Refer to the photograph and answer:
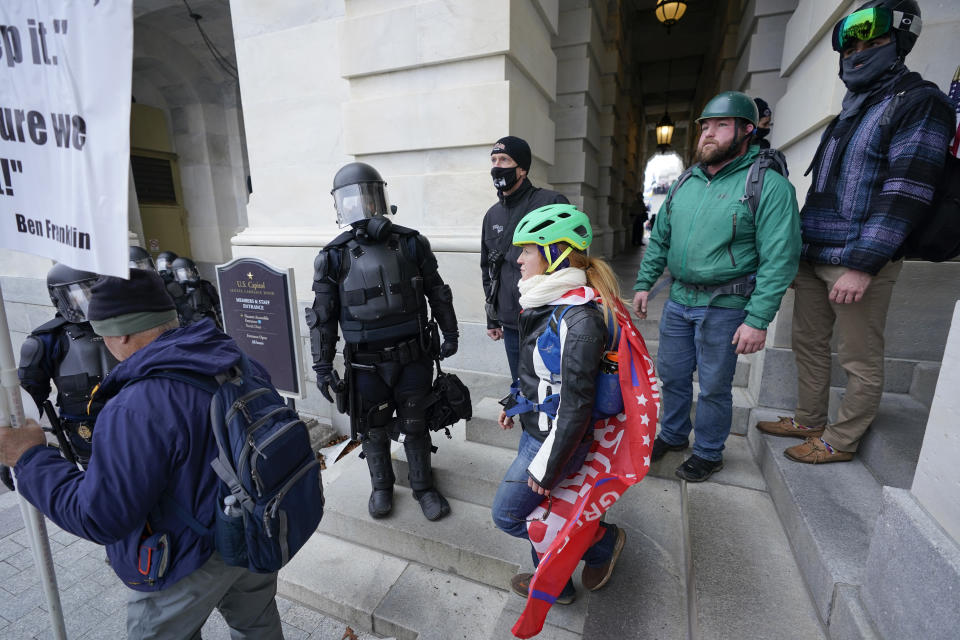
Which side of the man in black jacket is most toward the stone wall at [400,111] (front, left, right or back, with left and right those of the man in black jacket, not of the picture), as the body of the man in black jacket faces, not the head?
right

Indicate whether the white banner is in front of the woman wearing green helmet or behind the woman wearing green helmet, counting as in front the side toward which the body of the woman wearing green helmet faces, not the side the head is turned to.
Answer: in front

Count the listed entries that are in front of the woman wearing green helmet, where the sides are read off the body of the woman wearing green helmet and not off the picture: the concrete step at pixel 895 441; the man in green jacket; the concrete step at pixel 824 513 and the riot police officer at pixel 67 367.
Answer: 1

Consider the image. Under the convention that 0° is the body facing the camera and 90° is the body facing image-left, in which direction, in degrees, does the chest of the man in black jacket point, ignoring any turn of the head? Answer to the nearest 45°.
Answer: approximately 45°

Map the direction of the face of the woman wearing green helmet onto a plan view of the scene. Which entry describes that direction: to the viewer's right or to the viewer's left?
to the viewer's left

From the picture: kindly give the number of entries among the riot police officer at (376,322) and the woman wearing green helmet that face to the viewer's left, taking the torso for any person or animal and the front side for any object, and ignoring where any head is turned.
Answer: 1

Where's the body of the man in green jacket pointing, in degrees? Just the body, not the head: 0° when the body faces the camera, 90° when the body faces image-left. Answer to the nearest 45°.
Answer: approximately 45°

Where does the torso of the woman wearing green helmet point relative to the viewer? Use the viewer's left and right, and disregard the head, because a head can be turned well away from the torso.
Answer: facing to the left of the viewer

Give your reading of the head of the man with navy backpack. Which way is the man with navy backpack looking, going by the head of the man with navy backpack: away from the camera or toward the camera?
away from the camera

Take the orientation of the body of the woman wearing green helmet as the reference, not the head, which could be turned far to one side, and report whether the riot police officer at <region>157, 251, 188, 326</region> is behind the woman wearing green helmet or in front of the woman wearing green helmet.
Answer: in front
